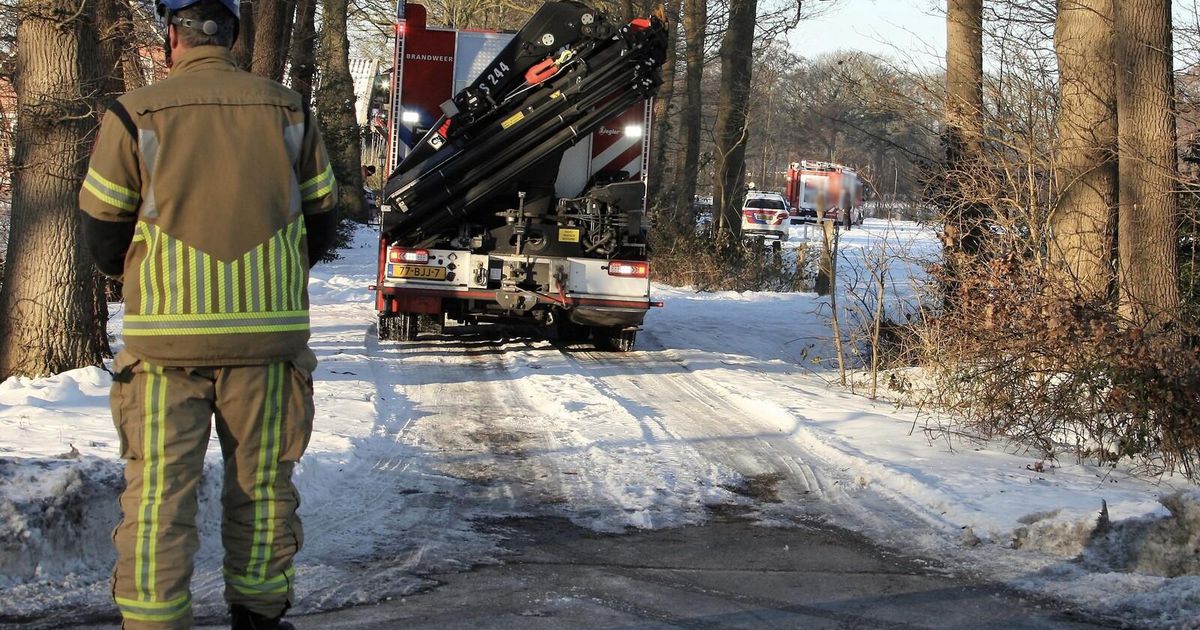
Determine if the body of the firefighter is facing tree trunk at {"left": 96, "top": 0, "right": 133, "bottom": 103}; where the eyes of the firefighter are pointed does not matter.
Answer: yes

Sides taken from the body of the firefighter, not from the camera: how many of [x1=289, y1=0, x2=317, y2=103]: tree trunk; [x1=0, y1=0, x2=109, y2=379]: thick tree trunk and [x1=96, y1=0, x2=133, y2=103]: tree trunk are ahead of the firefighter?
3

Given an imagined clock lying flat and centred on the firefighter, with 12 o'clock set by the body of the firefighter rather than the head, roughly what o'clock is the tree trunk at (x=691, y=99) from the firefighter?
The tree trunk is roughly at 1 o'clock from the firefighter.

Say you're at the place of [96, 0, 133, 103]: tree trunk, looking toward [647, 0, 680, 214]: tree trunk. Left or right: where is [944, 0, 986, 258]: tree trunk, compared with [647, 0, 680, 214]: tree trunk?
right

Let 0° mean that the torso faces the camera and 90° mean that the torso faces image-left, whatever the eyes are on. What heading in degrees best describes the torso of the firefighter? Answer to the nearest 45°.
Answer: approximately 180°

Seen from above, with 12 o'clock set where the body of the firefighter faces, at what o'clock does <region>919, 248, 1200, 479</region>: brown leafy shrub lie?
The brown leafy shrub is roughly at 2 o'clock from the firefighter.

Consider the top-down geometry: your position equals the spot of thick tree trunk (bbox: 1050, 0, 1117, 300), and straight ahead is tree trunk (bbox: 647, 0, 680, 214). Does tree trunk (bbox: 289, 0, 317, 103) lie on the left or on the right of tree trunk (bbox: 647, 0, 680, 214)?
left

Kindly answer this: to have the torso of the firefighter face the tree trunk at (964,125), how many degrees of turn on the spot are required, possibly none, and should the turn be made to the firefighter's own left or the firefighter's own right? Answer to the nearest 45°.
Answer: approximately 45° to the firefighter's own right

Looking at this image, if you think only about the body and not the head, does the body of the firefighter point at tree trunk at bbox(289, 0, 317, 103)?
yes

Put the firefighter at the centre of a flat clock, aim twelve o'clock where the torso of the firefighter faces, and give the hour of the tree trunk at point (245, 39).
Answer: The tree trunk is roughly at 12 o'clock from the firefighter.

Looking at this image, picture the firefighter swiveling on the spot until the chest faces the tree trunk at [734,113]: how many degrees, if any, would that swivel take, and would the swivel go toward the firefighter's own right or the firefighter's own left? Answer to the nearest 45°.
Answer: approximately 45° to the firefighter's own right
